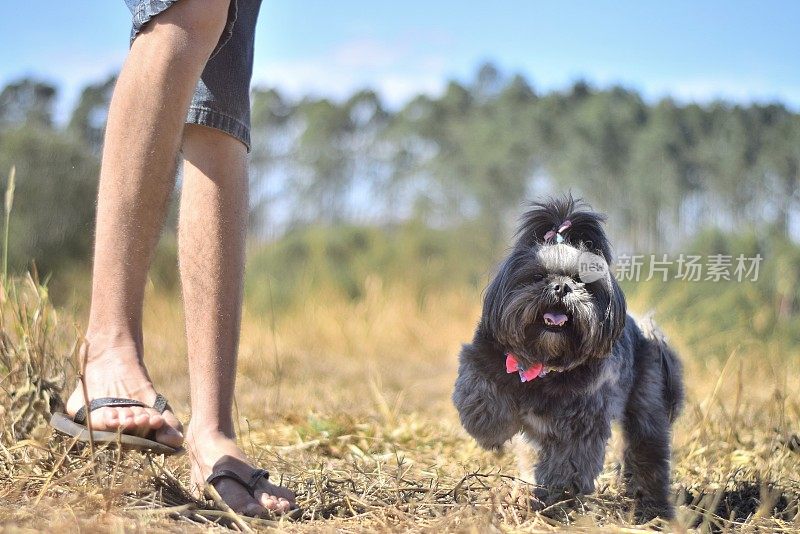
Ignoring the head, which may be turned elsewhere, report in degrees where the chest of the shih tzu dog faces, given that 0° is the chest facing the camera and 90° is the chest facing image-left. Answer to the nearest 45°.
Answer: approximately 45°
